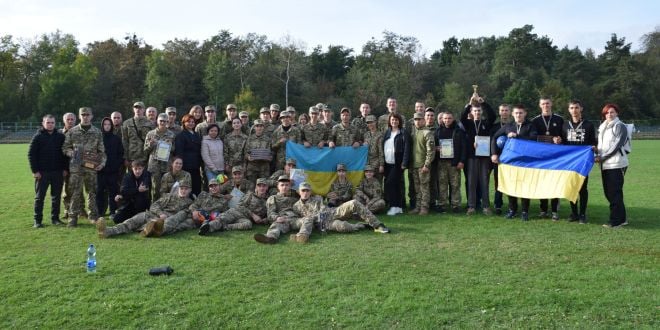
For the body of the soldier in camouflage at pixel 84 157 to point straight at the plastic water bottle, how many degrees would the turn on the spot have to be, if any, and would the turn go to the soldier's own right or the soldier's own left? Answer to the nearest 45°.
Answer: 0° — they already face it

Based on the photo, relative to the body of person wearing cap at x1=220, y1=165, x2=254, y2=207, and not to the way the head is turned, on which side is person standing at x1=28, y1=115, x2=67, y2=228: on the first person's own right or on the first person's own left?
on the first person's own right

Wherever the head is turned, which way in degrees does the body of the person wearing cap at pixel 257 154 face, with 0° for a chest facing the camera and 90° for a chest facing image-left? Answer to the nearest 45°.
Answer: approximately 0°

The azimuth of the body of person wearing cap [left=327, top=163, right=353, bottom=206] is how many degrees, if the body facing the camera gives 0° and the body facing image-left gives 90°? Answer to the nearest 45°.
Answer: approximately 0°

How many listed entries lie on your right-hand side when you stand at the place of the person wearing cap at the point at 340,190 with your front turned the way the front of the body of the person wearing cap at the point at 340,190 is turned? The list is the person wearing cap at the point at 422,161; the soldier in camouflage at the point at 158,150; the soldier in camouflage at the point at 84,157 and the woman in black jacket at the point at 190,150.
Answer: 3

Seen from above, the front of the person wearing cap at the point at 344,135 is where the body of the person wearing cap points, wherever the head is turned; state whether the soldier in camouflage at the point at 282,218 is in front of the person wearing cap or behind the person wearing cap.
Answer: in front

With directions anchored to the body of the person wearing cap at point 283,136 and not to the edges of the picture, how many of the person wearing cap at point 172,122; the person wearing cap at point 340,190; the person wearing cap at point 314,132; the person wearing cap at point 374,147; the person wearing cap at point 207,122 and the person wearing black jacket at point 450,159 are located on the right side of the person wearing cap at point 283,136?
2

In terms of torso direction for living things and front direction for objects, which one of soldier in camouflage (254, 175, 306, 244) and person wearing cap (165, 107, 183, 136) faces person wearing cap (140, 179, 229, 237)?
person wearing cap (165, 107, 183, 136)
